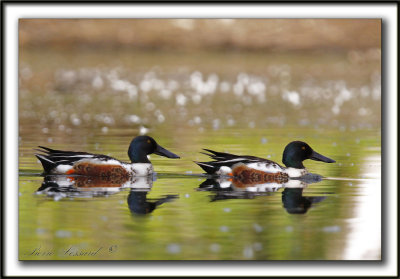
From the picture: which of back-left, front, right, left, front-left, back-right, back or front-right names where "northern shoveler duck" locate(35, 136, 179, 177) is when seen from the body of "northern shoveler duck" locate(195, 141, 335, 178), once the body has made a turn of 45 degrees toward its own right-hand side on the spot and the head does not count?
back-right

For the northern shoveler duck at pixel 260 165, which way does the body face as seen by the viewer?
to the viewer's right

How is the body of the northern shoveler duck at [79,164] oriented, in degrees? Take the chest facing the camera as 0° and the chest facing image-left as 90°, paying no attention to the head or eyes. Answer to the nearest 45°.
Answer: approximately 270°
